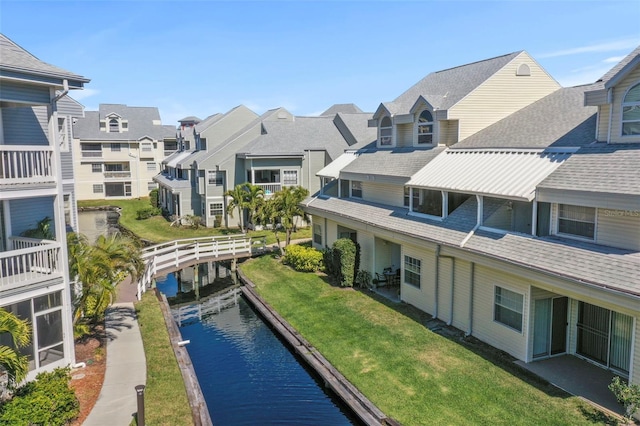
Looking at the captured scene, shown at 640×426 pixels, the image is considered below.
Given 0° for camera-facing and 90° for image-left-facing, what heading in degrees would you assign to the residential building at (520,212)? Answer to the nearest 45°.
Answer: approximately 45°

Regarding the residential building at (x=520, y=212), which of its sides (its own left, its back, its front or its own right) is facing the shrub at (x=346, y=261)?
right

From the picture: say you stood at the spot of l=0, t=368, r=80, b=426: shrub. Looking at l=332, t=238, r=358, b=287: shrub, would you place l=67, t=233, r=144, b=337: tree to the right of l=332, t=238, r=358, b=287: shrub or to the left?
left

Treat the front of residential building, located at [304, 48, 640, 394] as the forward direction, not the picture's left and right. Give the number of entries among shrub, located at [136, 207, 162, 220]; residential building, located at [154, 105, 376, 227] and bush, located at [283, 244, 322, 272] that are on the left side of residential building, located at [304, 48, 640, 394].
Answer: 0

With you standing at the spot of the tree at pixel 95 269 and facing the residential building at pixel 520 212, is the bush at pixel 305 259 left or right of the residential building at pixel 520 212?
left

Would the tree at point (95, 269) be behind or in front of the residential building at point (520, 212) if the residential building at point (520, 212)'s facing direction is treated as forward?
in front

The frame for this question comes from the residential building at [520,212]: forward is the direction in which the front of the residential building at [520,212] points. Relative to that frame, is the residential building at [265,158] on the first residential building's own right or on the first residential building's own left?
on the first residential building's own right

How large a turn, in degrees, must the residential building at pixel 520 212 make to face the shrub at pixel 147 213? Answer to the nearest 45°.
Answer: approximately 90° to its right

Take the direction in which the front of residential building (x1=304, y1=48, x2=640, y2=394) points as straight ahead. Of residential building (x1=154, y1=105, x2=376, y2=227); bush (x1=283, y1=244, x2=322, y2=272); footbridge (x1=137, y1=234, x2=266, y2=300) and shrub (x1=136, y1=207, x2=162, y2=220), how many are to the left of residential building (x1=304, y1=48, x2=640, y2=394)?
0

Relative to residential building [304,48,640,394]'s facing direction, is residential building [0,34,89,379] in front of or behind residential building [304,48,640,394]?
in front

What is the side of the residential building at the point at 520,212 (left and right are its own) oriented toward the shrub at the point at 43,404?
front

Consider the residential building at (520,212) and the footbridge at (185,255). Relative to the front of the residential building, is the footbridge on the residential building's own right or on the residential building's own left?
on the residential building's own right

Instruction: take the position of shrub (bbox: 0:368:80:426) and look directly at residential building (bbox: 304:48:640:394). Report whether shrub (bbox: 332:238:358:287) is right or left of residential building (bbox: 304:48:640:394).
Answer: left

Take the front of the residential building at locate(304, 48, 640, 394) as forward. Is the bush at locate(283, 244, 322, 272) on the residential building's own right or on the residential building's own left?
on the residential building's own right

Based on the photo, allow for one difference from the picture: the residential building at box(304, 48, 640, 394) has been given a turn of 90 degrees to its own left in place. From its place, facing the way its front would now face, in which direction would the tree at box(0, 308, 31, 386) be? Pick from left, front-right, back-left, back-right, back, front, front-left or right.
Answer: right
